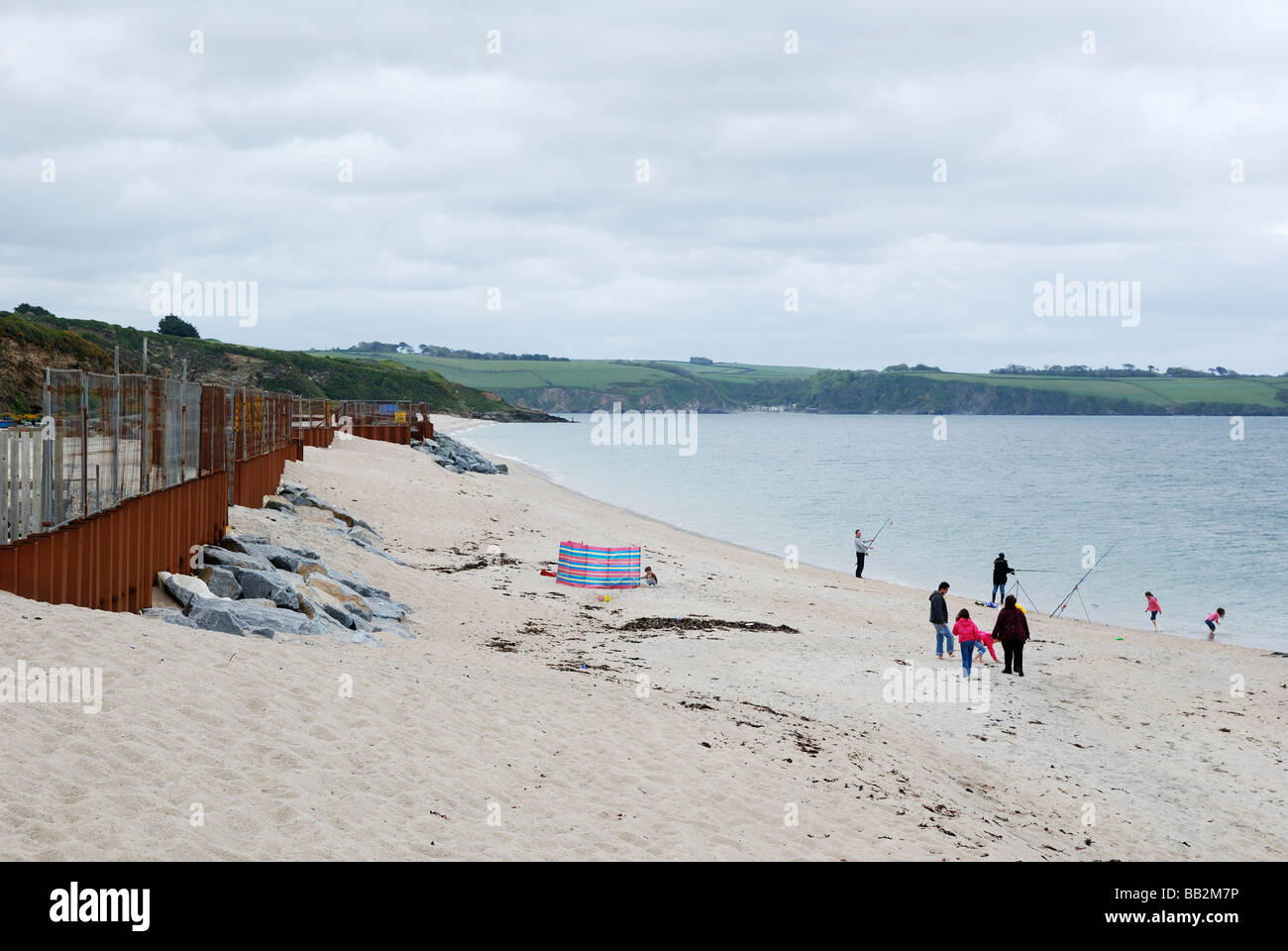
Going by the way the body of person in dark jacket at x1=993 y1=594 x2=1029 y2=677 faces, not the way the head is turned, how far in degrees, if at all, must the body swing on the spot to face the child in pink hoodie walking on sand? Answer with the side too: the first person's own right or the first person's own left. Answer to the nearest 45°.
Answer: approximately 135° to the first person's own left

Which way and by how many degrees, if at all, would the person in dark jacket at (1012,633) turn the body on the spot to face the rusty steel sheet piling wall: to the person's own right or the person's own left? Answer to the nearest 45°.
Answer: approximately 135° to the person's own left

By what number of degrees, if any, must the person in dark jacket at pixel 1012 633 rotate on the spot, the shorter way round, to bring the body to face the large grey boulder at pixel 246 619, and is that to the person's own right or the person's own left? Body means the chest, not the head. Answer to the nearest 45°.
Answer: approximately 135° to the person's own left

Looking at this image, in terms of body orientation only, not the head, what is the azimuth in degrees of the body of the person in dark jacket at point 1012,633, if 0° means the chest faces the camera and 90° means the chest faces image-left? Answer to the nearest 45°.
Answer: approximately 180°

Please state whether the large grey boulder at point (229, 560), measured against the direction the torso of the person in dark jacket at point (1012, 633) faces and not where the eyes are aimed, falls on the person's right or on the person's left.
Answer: on the person's left

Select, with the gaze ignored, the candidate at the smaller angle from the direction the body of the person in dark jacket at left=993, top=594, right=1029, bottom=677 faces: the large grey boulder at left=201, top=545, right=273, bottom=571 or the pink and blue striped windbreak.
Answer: the pink and blue striped windbreak

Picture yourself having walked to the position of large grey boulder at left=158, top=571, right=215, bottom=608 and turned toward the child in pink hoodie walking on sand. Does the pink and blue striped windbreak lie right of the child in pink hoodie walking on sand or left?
left

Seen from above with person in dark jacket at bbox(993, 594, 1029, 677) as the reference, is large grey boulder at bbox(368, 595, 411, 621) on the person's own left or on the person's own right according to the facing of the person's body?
on the person's own left

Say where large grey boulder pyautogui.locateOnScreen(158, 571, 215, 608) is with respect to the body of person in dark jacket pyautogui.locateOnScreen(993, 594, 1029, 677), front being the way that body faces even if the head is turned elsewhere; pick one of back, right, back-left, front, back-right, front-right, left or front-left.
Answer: back-left

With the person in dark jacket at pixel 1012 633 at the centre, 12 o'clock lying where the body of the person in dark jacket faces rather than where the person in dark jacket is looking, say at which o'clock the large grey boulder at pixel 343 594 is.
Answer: The large grey boulder is roughly at 8 o'clock from the person in dark jacket.
